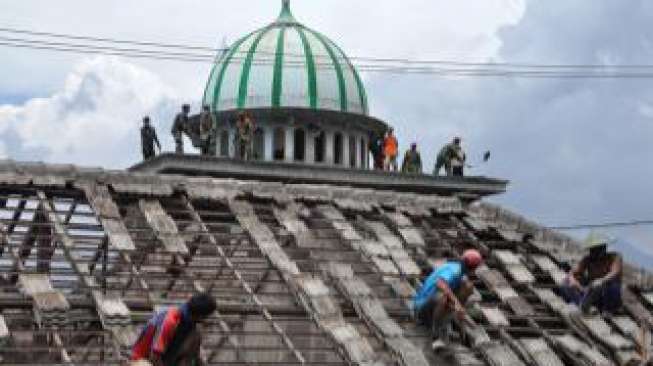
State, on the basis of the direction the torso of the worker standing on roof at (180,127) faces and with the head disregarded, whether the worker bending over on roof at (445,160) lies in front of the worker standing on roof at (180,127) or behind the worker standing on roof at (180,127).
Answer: in front

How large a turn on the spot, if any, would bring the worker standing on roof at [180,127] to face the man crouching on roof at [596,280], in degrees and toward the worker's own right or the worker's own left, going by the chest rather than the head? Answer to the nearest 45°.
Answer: approximately 45° to the worker's own right

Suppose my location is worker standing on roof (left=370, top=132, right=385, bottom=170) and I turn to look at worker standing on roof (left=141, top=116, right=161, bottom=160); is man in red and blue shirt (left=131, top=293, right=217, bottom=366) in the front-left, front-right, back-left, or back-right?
front-left

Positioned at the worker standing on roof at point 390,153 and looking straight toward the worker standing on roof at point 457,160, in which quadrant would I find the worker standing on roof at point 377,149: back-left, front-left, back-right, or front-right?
back-left

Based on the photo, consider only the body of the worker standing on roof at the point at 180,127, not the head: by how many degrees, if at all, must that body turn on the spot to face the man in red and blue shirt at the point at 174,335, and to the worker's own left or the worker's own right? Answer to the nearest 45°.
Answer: approximately 90° to the worker's own right

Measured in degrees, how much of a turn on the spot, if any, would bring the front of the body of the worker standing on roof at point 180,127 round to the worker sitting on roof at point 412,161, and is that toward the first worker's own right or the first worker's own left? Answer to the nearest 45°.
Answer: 0° — they already face them
